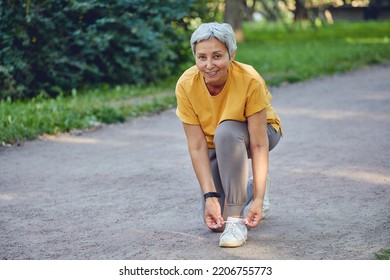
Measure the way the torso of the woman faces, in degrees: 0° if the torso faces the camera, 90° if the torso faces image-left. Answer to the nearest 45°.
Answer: approximately 0°

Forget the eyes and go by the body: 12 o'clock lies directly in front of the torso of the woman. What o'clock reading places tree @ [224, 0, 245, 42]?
The tree is roughly at 6 o'clock from the woman.
